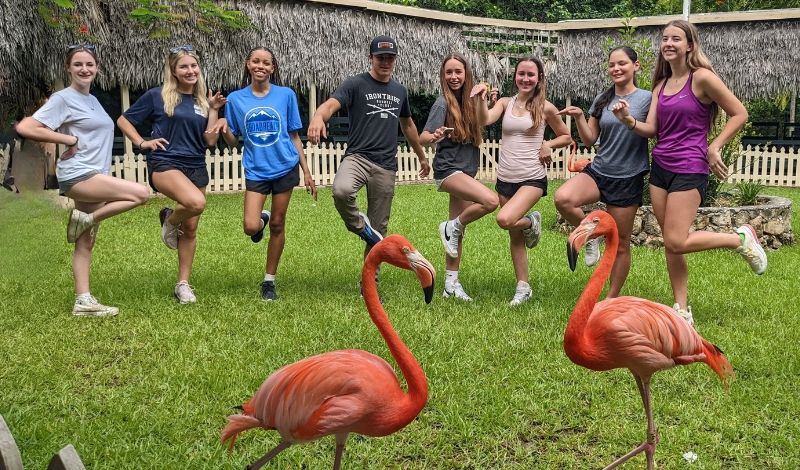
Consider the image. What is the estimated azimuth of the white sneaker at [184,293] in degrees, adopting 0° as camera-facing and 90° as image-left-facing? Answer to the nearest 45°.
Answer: approximately 0°

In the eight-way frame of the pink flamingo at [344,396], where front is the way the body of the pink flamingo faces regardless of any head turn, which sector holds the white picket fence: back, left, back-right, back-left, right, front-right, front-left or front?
left

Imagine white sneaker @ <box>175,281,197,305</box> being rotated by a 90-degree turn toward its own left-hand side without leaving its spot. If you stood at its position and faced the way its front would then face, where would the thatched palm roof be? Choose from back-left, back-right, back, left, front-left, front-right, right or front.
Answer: front-left

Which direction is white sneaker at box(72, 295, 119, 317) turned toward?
to the viewer's right

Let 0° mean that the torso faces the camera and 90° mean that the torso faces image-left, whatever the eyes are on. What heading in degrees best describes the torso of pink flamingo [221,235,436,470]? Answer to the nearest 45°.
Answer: approximately 270°

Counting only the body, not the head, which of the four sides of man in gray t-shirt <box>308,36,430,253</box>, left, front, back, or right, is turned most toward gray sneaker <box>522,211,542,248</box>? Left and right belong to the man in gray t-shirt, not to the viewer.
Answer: left

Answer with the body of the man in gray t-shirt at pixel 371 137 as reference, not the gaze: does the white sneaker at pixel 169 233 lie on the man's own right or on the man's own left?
on the man's own right

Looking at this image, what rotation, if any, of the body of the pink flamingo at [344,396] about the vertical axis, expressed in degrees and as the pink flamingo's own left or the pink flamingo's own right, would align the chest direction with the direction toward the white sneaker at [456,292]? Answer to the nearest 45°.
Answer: approximately 90° to the pink flamingo's own left

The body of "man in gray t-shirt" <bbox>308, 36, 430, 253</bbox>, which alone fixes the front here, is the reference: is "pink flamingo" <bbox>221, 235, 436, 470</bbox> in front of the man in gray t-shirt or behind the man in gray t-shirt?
in front

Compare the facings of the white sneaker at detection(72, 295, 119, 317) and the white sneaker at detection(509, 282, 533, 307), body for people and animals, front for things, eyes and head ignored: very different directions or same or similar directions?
very different directions

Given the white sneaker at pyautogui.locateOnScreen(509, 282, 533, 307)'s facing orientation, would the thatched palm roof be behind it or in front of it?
behind

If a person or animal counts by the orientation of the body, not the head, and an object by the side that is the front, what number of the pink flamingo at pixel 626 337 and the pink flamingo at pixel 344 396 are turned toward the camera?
0

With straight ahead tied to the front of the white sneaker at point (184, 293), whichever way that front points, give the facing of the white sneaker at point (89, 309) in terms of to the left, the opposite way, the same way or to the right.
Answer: to the left
